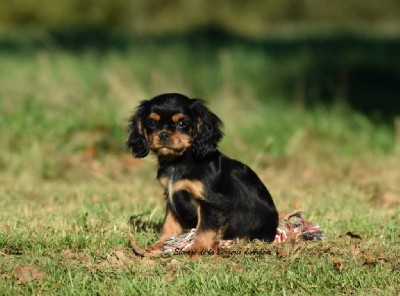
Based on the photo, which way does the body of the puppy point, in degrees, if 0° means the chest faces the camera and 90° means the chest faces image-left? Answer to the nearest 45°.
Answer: approximately 45°
